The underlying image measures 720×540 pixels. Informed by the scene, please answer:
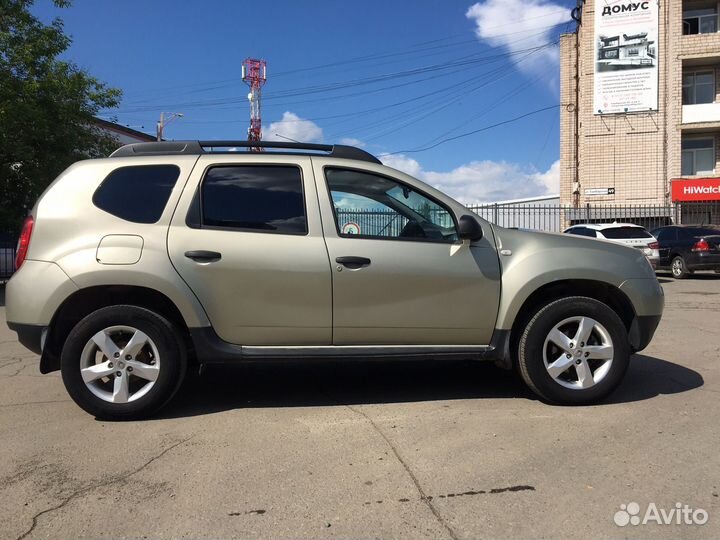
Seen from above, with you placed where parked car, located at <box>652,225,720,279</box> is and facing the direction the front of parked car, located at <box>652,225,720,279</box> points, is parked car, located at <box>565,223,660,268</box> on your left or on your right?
on your left

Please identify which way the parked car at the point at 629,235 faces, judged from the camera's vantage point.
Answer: facing away from the viewer and to the left of the viewer

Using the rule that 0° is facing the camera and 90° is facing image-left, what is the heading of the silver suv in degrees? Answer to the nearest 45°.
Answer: approximately 270°

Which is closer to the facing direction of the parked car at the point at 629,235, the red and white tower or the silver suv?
the red and white tower

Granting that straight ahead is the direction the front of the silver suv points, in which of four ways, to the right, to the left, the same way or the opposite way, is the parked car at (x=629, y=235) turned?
to the left

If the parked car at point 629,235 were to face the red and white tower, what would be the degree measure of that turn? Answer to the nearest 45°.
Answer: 0° — it already faces it

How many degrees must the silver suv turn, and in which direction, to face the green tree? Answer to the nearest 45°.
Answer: approximately 135° to its left

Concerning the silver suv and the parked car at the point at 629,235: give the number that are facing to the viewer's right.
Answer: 1

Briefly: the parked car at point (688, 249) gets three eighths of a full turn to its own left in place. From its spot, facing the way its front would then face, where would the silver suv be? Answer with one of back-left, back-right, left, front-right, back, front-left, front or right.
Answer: front

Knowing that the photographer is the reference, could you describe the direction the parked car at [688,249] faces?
facing away from the viewer and to the left of the viewer

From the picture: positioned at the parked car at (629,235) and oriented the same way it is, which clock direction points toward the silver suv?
The silver suv is roughly at 8 o'clock from the parked car.

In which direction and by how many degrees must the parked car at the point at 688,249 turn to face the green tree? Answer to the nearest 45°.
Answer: approximately 90° to its left

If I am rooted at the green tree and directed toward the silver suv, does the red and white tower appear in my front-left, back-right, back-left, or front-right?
back-left

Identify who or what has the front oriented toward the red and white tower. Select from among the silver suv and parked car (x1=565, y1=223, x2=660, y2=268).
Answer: the parked car
